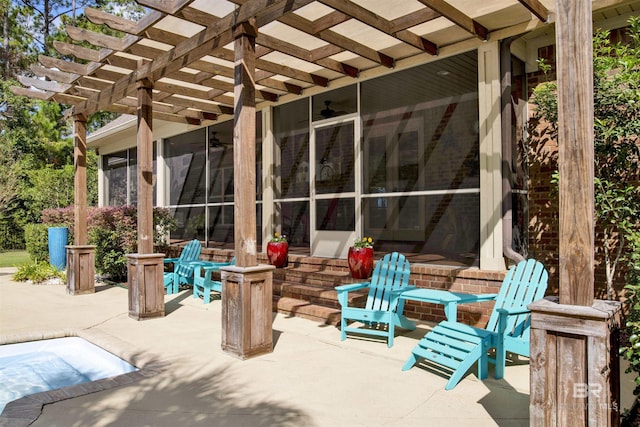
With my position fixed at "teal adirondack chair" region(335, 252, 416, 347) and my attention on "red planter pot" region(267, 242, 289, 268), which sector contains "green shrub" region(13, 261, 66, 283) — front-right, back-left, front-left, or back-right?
front-left

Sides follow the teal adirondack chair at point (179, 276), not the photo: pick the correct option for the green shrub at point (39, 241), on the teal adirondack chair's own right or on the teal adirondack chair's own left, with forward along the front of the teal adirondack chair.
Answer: on the teal adirondack chair's own right

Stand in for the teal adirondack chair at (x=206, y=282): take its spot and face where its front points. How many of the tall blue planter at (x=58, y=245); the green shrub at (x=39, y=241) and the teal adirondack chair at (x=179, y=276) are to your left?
0

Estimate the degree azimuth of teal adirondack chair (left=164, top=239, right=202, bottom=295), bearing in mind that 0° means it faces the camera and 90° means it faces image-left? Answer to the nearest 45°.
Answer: approximately 45°

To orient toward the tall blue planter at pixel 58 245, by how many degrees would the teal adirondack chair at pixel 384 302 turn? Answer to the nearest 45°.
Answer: approximately 90° to its right

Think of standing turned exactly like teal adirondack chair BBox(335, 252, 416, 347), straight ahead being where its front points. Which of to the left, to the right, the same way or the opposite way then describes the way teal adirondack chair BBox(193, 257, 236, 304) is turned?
the same way

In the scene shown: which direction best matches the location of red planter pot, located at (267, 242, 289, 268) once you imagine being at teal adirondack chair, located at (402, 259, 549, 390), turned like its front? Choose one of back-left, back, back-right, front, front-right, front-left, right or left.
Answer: right

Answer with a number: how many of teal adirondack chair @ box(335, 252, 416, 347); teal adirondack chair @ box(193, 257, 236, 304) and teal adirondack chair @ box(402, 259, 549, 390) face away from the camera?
0

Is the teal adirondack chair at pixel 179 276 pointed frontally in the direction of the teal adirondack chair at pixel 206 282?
no

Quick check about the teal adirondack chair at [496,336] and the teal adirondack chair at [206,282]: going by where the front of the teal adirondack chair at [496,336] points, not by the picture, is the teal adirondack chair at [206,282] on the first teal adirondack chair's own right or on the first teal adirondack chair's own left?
on the first teal adirondack chair's own right

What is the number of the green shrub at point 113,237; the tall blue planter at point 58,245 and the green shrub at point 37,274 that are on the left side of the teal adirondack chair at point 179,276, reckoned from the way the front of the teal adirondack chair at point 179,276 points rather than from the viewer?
0

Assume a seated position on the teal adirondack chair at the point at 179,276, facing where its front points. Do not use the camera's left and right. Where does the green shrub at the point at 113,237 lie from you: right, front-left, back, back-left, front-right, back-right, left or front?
right

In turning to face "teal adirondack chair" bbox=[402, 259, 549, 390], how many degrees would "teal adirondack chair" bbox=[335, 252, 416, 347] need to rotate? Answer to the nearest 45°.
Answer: approximately 90° to its left

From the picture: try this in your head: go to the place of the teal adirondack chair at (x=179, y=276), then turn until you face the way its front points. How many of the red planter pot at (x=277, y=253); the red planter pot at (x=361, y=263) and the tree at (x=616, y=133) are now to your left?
3

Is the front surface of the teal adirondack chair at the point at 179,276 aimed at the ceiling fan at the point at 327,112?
no

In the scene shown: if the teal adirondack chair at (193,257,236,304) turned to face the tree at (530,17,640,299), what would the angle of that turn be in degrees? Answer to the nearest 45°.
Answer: approximately 90° to its left

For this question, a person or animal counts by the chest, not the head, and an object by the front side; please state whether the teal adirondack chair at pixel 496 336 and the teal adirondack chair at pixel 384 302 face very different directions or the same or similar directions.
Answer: same or similar directions

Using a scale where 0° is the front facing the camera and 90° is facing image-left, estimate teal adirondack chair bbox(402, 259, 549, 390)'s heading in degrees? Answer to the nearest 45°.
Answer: approximately 45°
